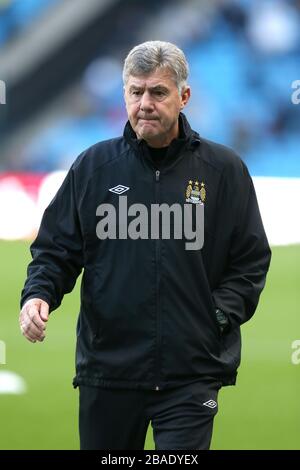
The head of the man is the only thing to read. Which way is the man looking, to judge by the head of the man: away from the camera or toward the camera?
toward the camera

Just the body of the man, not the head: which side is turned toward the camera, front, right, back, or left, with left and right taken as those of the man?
front
